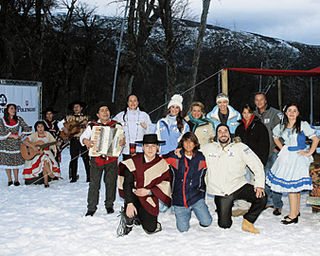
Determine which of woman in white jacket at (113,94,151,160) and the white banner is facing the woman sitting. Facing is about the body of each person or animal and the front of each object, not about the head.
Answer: the white banner

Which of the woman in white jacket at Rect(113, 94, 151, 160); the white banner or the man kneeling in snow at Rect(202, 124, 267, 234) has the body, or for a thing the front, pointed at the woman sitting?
the white banner

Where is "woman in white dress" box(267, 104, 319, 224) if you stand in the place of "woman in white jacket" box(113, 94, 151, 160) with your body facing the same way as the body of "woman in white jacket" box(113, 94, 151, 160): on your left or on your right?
on your left

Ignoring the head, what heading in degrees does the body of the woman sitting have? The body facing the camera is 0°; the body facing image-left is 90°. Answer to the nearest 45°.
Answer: approximately 0°

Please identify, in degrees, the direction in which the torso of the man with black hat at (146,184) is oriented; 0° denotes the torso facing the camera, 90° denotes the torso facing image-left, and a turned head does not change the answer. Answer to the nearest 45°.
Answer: approximately 0°
